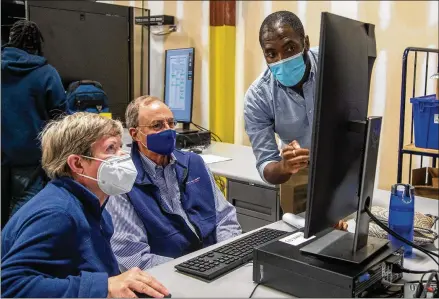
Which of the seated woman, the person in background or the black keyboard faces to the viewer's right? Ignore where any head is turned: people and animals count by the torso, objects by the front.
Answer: the seated woman

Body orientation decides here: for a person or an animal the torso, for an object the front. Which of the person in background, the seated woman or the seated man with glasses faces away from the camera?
the person in background

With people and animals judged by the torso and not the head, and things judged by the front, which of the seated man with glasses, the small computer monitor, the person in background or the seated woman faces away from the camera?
the person in background

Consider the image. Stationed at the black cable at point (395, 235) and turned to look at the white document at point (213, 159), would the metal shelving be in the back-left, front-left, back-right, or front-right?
front-right

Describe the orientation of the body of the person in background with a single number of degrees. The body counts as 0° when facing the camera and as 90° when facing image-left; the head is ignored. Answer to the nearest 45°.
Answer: approximately 180°

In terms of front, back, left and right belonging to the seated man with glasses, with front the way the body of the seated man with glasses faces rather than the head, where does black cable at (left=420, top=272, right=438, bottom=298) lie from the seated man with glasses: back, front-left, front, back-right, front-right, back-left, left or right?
front

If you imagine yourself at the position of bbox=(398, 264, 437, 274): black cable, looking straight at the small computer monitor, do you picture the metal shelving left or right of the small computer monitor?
right

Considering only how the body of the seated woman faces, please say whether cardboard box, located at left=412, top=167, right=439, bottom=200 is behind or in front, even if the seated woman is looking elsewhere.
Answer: in front

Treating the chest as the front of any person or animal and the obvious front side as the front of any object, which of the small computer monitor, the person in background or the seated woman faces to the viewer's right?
the seated woman

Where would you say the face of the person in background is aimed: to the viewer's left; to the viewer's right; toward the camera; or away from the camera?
away from the camera

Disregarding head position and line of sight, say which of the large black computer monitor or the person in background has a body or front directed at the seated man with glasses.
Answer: the large black computer monitor

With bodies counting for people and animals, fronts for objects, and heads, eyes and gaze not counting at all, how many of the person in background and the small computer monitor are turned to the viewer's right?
0

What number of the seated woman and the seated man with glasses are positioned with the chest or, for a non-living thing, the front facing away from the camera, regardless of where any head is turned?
0
